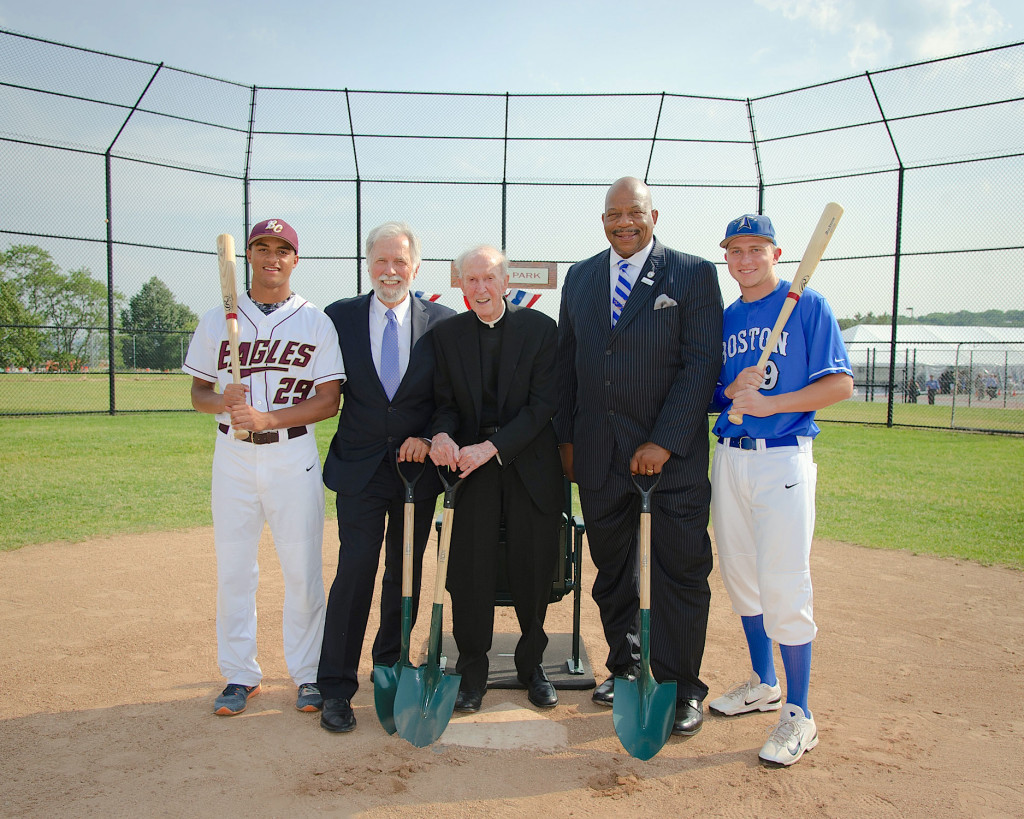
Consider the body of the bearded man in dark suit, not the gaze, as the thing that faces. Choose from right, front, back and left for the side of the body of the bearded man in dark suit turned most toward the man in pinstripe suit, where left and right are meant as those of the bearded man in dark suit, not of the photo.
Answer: left

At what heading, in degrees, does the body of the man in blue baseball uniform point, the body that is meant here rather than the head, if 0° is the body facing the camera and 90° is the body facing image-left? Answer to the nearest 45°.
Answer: approximately 45°

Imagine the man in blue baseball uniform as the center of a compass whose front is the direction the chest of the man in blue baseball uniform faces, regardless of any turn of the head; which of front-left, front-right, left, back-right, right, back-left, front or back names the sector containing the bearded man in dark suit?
front-right
